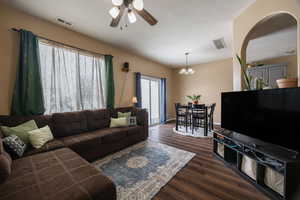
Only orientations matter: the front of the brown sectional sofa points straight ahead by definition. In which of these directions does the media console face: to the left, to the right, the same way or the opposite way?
the opposite way

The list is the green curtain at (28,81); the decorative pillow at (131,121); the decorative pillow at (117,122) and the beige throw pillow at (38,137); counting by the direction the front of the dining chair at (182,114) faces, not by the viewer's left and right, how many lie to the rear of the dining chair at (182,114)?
4

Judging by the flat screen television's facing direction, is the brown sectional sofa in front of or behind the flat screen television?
in front

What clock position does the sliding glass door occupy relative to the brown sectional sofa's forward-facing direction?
The sliding glass door is roughly at 9 o'clock from the brown sectional sofa.

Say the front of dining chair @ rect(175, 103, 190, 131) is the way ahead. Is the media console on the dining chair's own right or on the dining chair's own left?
on the dining chair's own right

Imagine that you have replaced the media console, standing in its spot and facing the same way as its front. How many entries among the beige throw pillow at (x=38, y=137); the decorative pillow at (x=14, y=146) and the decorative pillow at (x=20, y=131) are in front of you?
3

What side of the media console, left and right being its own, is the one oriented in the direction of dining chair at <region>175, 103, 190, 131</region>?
right

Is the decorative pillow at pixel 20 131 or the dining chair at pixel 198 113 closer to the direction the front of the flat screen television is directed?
the decorative pillow

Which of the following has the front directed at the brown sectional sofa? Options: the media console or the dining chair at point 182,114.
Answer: the media console

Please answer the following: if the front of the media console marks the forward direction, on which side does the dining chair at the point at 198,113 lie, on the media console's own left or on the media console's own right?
on the media console's own right

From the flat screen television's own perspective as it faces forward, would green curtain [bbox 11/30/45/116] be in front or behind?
in front

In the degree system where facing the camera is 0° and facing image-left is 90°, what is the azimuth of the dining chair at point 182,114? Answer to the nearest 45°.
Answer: approximately 225°

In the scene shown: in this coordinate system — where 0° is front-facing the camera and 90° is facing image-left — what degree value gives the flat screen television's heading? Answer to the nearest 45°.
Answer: approximately 45°

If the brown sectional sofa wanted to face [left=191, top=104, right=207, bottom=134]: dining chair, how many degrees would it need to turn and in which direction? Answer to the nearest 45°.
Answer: approximately 45° to its left

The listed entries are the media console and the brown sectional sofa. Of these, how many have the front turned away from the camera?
0

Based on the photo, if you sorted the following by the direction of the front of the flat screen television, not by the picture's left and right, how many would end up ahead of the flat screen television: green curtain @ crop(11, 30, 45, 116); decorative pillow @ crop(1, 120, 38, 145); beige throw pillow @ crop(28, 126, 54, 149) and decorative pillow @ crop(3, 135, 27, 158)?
4
